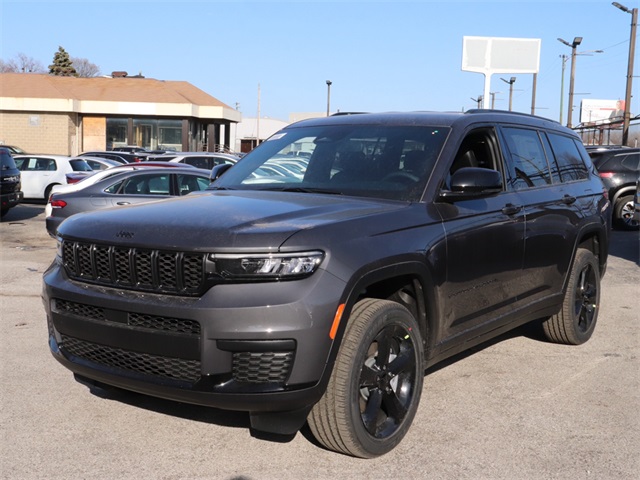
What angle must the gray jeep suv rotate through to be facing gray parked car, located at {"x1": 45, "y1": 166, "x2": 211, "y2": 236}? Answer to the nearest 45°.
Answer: approximately 135° to its right

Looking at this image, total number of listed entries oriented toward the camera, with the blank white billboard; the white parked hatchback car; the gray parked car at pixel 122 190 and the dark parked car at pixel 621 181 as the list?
1

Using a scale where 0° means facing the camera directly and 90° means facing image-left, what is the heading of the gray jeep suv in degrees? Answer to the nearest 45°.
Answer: approximately 45°

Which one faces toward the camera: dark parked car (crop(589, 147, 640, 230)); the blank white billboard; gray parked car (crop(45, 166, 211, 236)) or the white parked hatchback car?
the blank white billboard

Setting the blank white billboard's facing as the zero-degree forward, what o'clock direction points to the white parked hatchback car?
The white parked hatchback car is roughly at 2 o'clock from the blank white billboard.

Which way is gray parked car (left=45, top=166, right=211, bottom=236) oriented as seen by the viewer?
to the viewer's right

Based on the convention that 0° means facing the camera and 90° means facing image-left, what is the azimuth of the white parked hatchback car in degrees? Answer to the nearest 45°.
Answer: approximately 135°

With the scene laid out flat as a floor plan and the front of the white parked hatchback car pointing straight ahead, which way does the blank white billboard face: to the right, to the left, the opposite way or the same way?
to the left

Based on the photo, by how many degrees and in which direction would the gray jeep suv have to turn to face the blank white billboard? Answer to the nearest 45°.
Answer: approximately 135° to its right

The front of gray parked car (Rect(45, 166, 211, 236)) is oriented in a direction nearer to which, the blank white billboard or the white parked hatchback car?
the blank white billboard

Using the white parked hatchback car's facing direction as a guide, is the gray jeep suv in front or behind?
behind

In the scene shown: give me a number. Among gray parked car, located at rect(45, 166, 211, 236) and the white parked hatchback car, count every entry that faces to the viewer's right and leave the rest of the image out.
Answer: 1
